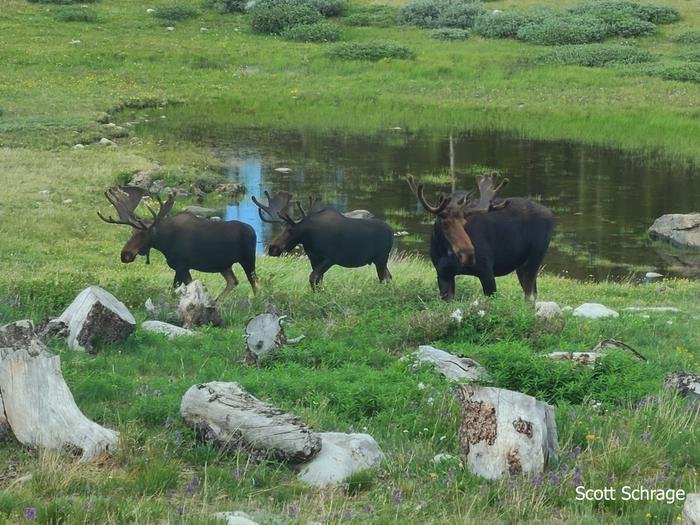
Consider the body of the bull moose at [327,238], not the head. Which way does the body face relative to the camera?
to the viewer's left

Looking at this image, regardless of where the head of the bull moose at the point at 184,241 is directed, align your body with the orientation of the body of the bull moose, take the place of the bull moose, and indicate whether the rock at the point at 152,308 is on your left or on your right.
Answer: on your left

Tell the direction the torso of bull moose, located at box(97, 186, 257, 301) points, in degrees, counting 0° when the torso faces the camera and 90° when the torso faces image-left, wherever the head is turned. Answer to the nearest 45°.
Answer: approximately 90°

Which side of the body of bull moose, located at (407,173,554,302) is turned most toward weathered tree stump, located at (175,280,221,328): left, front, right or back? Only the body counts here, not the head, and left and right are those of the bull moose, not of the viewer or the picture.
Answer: front

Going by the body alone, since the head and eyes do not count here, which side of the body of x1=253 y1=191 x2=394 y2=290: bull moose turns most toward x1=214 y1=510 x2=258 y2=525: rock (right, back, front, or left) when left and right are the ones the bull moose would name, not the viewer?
left

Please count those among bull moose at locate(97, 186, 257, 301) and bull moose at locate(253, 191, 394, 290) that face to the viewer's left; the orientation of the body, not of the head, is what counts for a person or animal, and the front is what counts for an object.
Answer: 2

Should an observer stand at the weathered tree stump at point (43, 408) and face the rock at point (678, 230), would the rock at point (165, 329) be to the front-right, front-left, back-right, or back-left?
front-left

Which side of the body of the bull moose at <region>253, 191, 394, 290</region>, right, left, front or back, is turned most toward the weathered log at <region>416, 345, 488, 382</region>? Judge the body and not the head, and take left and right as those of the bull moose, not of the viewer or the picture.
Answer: left

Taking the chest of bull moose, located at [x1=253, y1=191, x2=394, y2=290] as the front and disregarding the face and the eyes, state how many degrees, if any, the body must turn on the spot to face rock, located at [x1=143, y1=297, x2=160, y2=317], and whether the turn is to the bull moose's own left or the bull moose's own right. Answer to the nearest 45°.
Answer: approximately 45° to the bull moose's own left

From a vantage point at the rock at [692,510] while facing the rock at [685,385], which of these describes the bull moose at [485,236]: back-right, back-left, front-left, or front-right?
front-left

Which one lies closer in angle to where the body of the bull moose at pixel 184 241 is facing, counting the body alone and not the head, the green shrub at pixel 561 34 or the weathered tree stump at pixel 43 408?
the weathered tree stump

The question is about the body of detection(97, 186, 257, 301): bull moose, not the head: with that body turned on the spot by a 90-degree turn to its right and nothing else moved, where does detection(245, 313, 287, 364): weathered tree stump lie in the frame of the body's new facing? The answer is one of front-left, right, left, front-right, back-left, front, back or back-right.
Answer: back

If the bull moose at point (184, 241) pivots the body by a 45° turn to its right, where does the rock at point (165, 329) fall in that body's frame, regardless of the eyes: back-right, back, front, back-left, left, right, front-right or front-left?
back-left

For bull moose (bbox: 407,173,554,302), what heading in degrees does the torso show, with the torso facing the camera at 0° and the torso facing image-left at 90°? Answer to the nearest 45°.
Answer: approximately 45°

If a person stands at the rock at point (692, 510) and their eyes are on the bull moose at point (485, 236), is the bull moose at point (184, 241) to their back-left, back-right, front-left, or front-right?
front-left
